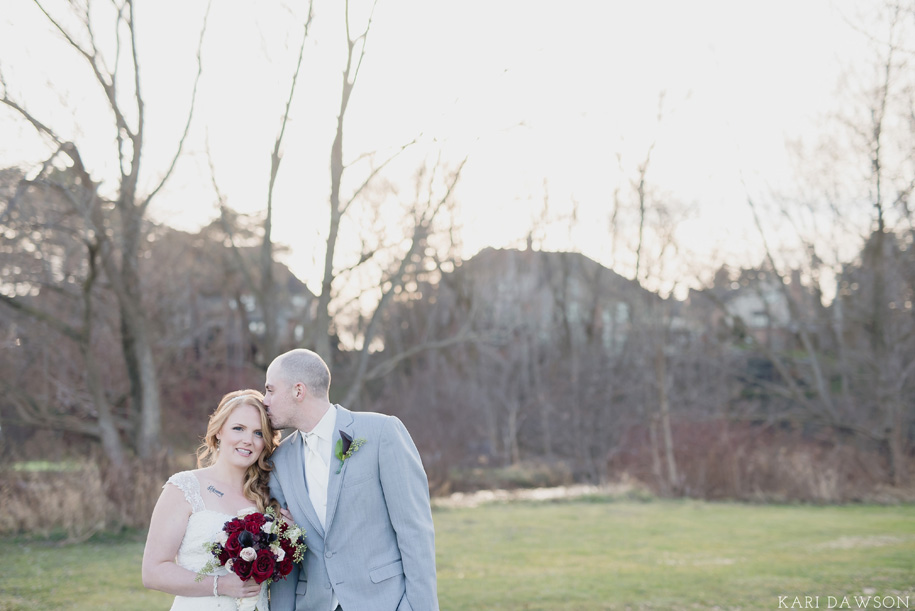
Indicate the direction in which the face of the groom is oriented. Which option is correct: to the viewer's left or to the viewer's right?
to the viewer's left

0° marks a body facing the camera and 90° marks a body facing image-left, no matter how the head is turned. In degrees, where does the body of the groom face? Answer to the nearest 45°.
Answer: approximately 45°

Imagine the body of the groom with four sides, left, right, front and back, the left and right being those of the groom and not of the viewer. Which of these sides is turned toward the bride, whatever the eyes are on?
right

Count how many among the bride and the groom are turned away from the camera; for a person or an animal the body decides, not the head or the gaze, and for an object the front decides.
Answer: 0

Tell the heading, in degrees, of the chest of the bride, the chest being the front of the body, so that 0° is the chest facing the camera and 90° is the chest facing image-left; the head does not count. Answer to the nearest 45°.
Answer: approximately 315°
